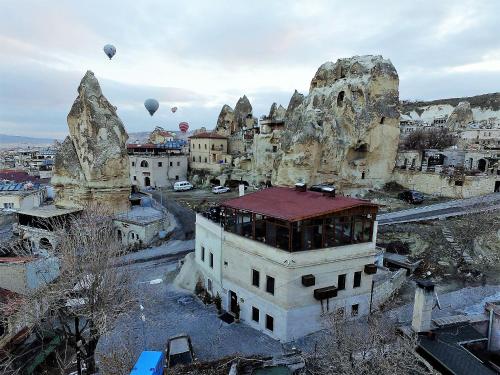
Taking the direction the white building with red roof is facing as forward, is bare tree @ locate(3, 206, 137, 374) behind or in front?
in front

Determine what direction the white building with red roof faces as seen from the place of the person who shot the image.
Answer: facing the viewer and to the left of the viewer

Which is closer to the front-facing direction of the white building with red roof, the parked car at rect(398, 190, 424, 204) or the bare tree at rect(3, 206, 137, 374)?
the bare tree

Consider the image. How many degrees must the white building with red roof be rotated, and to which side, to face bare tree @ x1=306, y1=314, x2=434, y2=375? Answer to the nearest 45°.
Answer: approximately 90° to its left

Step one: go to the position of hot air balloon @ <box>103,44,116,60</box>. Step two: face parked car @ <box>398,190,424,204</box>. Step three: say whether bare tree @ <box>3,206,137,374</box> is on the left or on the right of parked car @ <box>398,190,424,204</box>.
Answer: right

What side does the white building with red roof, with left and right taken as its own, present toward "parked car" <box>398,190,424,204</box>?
back

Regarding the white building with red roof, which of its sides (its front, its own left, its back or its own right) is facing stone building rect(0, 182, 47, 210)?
right

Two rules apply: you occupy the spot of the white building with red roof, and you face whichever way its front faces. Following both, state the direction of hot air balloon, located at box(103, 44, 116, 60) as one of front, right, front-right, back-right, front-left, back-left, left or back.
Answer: right

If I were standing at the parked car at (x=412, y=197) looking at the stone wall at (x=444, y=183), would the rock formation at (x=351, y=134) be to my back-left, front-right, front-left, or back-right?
back-left

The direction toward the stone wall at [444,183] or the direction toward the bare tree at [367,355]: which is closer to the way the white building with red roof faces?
the bare tree

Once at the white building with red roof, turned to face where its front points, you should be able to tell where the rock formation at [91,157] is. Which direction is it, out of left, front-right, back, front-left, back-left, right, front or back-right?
right

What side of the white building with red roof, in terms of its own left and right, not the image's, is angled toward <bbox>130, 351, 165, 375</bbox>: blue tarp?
front

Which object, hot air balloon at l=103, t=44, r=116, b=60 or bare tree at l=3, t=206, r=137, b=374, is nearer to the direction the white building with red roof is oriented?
the bare tree

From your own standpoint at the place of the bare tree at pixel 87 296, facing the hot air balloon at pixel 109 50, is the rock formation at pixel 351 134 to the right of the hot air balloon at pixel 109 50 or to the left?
right

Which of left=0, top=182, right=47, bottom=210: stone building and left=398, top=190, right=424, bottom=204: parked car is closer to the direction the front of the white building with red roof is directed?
the stone building

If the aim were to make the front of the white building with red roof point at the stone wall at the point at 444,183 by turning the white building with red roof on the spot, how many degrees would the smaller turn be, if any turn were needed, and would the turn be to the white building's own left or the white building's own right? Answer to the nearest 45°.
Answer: approximately 180°

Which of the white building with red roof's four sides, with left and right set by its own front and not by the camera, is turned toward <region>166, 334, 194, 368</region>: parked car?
front
